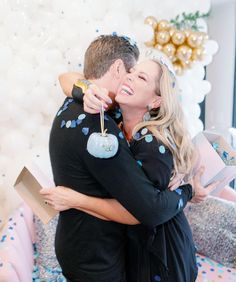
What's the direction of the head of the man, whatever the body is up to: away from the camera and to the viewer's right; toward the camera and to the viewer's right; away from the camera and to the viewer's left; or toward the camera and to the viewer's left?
away from the camera and to the viewer's right

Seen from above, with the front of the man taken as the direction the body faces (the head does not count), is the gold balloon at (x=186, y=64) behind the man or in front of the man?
in front

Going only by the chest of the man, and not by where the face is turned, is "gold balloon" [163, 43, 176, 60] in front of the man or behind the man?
in front

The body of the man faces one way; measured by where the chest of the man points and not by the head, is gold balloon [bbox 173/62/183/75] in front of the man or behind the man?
in front

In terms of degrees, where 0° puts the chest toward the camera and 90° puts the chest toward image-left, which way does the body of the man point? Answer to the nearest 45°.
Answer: approximately 225°

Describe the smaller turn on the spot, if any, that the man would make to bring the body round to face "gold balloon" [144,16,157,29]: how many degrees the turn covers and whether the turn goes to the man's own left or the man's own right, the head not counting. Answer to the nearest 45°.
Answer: approximately 45° to the man's own left

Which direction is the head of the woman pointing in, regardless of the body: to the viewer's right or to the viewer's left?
to the viewer's left

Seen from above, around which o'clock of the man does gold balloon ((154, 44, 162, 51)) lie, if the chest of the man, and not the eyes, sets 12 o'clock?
The gold balloon is roughly at 11 o'clock from the man.
